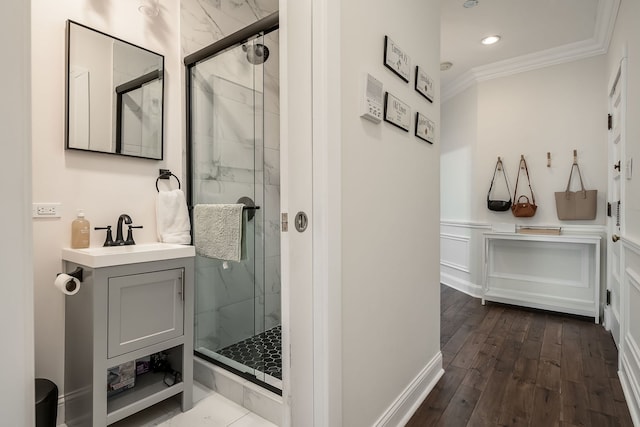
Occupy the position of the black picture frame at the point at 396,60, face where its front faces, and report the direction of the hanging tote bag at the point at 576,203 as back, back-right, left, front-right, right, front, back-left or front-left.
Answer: left

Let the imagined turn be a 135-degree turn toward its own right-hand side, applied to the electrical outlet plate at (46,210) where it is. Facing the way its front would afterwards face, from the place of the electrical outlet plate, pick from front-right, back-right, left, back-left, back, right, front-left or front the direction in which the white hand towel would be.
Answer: back-right

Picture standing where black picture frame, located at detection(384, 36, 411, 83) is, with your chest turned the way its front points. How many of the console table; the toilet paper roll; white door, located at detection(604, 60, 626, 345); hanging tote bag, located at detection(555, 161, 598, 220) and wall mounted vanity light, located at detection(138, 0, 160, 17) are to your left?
3

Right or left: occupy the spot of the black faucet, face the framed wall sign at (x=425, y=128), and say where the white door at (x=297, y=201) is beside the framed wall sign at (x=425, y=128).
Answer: right

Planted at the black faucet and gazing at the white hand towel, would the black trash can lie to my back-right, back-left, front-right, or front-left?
back-right

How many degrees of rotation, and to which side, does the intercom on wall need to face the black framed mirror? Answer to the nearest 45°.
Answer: approximately 135° to its right

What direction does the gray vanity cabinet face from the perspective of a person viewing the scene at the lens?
facing the viewer and to the right of the viewer

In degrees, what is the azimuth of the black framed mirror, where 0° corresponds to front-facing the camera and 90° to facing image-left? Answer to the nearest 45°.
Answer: approximately 315°

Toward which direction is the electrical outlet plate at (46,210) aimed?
toward the camera
